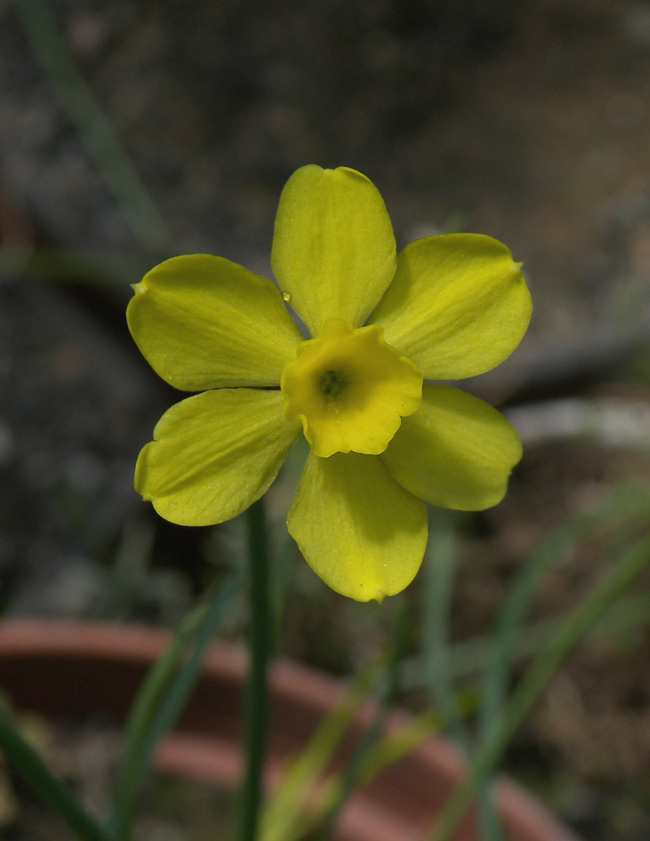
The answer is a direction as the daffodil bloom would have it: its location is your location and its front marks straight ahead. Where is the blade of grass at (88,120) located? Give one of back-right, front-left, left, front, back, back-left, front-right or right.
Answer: back

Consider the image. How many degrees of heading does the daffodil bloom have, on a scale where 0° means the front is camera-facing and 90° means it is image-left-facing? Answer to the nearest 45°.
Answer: approximately 0°
